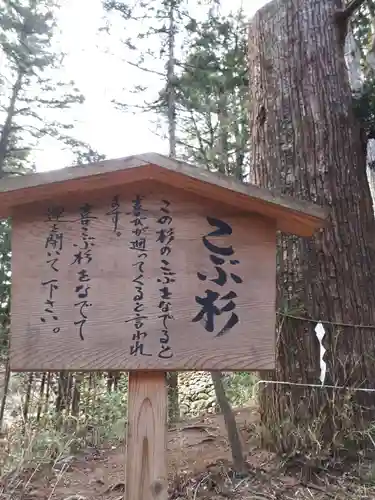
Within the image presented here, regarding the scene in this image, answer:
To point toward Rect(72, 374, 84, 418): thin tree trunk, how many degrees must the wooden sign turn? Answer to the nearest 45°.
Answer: approximately 180°

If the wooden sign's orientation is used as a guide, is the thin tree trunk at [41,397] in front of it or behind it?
behind

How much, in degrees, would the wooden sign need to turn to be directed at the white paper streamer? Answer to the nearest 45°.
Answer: approximately 135° to its left

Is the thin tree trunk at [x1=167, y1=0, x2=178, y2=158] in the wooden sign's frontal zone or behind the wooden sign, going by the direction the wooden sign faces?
behind

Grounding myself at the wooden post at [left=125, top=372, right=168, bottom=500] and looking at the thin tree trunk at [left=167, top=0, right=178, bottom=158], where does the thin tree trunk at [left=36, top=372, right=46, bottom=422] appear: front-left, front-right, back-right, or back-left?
front-left

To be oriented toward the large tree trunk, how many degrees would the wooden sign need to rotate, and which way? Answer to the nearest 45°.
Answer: approximately 135° to its left

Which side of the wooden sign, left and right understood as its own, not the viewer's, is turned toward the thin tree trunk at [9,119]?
back

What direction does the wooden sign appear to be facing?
toward the camera

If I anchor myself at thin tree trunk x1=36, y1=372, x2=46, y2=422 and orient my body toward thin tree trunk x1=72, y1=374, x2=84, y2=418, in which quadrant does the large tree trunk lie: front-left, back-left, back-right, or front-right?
front-right
